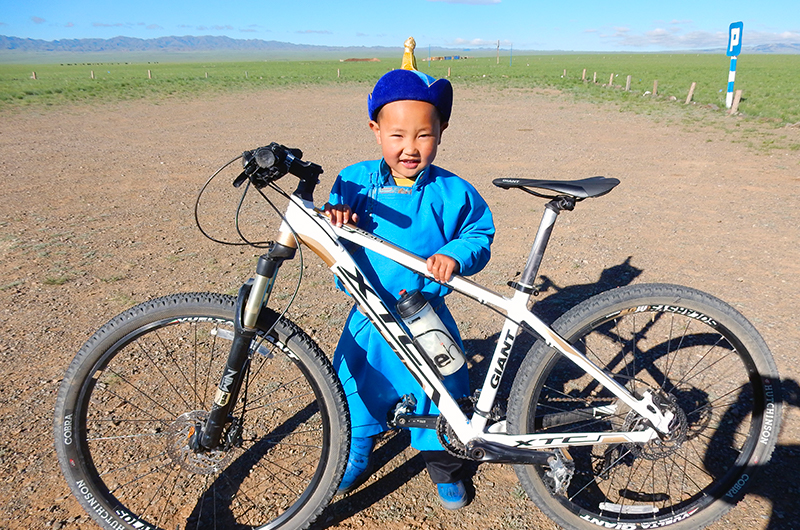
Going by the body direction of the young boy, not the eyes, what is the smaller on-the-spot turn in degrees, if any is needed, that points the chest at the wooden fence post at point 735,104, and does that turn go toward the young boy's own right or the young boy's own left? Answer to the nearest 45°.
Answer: approximately 135° to the young boy's own left

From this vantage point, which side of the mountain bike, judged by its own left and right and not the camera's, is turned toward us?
left

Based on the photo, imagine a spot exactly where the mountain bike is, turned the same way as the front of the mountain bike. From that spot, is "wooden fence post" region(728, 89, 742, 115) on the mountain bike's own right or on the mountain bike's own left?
on the mountain bike's own right

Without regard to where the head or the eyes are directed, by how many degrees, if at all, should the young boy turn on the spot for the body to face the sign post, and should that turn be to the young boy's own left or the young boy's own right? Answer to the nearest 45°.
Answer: approximately 135° to the young boy's own left

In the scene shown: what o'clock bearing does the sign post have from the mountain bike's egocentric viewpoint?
The sign post is roughly at 4 o'clock from the mountain bike.

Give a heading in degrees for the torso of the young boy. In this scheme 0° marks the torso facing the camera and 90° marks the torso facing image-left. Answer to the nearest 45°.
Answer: approximately 0°
